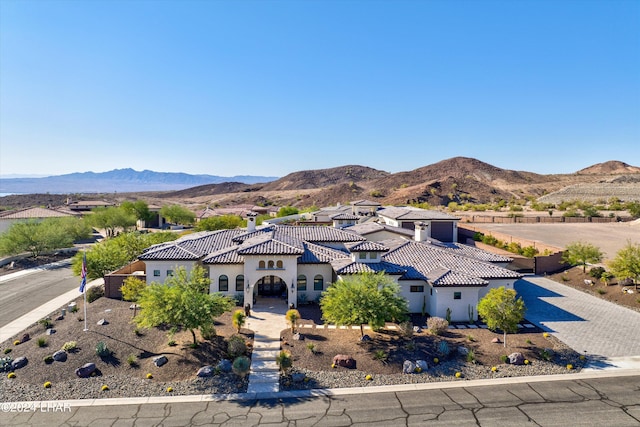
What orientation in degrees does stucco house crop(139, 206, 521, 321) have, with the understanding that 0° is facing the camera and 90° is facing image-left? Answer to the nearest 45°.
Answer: approximately 0°

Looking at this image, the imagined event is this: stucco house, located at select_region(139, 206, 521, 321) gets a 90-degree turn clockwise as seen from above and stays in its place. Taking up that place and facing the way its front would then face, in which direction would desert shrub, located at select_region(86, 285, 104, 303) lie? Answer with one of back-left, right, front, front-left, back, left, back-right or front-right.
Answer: front

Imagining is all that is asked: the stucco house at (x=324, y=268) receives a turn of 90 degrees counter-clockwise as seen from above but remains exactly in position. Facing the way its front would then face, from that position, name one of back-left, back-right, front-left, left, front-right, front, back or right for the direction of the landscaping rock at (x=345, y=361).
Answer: right

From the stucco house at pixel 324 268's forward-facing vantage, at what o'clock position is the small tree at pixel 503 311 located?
The small tree is roughly at 10 o'clock from the stucco house.

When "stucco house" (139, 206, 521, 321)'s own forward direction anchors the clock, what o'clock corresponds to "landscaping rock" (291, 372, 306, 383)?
The landscaping rock is roughly at 12 o'clock from the stucco house.

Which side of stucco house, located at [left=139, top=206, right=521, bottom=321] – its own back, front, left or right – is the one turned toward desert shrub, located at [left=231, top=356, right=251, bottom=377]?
front

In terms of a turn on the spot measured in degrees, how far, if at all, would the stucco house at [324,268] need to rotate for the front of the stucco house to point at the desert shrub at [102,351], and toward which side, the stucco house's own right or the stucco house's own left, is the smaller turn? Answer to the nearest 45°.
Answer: approximately 45° to the stucco house's own right

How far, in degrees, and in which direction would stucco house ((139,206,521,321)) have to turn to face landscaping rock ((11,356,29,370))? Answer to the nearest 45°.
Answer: approximately 45° to its right

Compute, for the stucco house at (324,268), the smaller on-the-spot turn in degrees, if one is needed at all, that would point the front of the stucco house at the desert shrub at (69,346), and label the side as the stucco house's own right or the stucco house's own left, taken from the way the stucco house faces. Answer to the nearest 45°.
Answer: approximately 45° to the stucco house's own right

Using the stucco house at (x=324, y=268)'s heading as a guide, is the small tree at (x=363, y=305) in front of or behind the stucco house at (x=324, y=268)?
in front

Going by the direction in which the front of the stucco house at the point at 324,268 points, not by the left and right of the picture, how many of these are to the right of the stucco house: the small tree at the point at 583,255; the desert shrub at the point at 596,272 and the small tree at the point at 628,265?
0

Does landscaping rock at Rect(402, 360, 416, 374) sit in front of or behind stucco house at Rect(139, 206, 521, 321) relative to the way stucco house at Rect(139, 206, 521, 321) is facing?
in front

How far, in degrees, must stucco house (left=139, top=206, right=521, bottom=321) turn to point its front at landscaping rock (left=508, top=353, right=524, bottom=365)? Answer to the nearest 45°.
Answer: approximately 45° to its left

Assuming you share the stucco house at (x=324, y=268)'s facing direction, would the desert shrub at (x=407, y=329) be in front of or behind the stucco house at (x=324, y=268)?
in front
